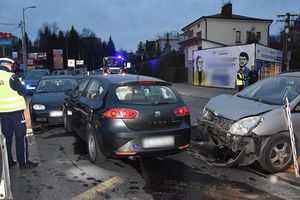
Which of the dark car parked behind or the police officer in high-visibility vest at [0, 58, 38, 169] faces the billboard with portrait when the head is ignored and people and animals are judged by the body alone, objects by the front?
the police officer in high-visibility vest

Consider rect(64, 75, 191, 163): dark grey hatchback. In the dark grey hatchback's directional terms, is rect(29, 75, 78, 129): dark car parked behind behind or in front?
in front

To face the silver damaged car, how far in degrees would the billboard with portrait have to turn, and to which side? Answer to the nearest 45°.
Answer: approximately 45° to its left

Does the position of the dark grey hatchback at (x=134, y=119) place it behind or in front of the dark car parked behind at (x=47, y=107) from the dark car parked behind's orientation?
in front

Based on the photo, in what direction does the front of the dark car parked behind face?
toward the camera

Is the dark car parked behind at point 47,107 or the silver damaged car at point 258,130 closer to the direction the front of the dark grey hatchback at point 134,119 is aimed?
the dark car parked behind

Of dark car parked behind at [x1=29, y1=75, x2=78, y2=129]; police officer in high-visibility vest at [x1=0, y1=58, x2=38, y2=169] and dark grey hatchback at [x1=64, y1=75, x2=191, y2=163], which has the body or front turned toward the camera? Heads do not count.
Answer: the dark car parked behind

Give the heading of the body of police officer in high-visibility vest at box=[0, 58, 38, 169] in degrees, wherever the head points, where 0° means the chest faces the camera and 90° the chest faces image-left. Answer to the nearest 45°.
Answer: approximately 225°

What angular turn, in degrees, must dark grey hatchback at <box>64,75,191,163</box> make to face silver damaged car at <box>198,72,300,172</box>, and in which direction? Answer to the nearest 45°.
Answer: approximately 135° to its right

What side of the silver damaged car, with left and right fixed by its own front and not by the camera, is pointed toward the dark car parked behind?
right

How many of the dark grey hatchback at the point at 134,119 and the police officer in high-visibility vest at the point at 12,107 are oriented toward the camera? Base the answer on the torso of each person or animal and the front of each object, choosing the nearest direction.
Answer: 0

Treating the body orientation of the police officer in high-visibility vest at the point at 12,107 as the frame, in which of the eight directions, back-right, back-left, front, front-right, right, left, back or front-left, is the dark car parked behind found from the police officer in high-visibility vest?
front-left

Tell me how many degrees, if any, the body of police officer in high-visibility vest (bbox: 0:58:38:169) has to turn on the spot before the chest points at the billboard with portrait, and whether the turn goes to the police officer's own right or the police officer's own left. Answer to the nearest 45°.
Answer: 0° — they already face it

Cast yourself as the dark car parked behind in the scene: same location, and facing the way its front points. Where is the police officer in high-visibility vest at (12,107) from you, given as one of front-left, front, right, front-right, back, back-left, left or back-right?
front

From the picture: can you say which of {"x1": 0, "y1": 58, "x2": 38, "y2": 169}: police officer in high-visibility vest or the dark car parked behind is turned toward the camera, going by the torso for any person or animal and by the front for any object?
the dark car parked behind

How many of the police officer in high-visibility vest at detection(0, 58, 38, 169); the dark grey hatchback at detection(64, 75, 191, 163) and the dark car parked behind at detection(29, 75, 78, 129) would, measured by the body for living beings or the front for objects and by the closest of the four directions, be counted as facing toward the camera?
1

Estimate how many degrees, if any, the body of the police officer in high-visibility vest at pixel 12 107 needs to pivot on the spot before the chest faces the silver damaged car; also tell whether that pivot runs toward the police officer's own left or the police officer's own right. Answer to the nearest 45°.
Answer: approximately 45° to the police officer's own right

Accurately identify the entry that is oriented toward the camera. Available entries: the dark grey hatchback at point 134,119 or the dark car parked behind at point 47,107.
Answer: the dark car parked behind

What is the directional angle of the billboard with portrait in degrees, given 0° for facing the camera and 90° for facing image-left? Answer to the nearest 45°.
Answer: approximately 45°
